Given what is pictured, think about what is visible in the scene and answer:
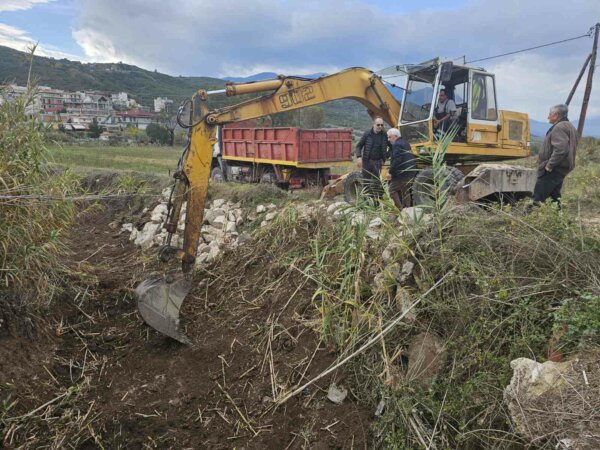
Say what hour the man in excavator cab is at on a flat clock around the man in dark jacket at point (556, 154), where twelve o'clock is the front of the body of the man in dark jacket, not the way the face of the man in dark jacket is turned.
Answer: The man in excavator cab is roughly at 1 o'clock from the man in dark jacket.

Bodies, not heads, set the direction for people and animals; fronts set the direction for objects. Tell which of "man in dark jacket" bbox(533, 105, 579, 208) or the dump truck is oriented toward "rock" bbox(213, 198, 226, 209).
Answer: the man in dark jacket

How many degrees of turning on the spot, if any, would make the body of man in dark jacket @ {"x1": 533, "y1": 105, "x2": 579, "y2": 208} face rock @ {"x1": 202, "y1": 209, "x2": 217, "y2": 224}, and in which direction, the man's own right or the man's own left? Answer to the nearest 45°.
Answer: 0° — they already face it

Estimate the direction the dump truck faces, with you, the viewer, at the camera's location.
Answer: facing away from the viewer and to the left of the viewer

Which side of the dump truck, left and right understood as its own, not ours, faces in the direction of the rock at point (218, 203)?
left

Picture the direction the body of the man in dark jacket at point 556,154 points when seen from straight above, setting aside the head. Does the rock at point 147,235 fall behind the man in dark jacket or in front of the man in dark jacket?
in front

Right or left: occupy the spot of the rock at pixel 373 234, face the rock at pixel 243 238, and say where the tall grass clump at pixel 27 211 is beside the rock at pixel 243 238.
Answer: left

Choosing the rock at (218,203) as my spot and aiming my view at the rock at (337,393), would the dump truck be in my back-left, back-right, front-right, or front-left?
back-left

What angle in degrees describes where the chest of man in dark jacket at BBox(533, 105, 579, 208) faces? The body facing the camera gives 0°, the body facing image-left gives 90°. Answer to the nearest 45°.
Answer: approximately 90°

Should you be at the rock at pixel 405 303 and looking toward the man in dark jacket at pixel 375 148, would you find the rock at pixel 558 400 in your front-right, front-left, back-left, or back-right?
back-right
